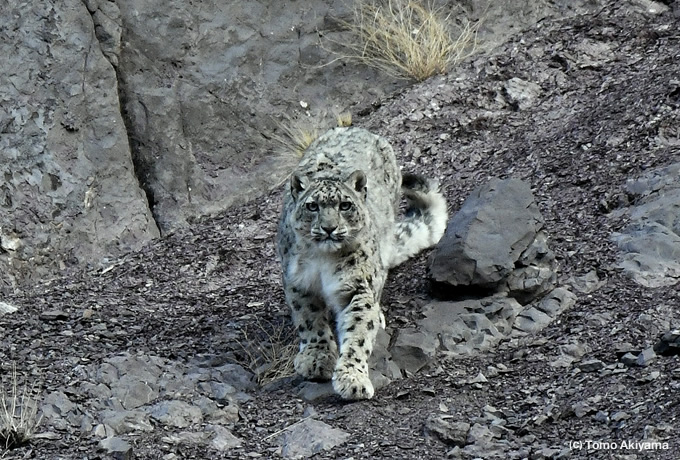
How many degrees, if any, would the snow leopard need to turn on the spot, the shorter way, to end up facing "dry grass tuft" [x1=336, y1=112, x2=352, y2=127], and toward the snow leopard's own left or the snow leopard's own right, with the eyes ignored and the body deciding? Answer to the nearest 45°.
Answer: approximately 180°

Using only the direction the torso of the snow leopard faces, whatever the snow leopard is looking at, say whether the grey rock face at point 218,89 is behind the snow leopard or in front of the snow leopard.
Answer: behind

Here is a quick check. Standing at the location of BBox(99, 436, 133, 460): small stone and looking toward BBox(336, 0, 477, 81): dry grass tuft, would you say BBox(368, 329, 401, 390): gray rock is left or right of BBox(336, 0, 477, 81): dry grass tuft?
right

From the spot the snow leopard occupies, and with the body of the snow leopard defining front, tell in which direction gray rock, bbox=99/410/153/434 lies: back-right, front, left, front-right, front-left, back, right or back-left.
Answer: front-right

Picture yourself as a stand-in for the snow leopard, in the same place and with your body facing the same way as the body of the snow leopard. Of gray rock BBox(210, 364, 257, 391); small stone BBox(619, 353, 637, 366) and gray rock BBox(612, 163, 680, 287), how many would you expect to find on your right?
1

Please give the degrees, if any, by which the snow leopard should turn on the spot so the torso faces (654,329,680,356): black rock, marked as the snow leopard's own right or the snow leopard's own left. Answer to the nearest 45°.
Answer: approximately 45° to the snow leopard's own left

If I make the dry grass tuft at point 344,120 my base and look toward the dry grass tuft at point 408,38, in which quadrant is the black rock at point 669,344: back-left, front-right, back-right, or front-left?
back-right

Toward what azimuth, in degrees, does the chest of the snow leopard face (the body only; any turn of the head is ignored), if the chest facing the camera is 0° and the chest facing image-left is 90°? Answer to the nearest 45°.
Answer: approximately 0°

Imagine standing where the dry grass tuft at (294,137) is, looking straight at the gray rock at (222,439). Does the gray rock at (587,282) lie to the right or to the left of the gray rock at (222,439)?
left

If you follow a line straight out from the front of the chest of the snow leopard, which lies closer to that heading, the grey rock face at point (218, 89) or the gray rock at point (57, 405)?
the gray rock

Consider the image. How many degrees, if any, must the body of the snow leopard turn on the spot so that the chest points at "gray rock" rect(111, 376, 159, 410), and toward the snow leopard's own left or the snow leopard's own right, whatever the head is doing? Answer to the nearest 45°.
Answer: approximately 90° to the snow leopard's own right

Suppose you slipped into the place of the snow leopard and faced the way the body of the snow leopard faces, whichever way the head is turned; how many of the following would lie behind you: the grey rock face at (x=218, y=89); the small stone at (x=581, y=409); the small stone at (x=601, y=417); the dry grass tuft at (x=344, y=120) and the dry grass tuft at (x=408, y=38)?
3

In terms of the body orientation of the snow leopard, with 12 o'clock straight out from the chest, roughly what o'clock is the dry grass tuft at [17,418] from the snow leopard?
The dry grass tuft is roughly at 2 o'clock from the snow leopard.

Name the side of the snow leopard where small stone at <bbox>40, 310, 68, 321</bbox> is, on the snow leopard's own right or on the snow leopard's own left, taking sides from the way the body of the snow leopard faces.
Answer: on the snow leopard's own right

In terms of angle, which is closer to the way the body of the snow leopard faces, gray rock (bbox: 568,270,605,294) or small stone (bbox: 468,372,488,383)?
the small stone

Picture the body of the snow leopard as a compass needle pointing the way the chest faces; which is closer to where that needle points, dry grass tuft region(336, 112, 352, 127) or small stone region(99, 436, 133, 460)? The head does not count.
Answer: the small stone
